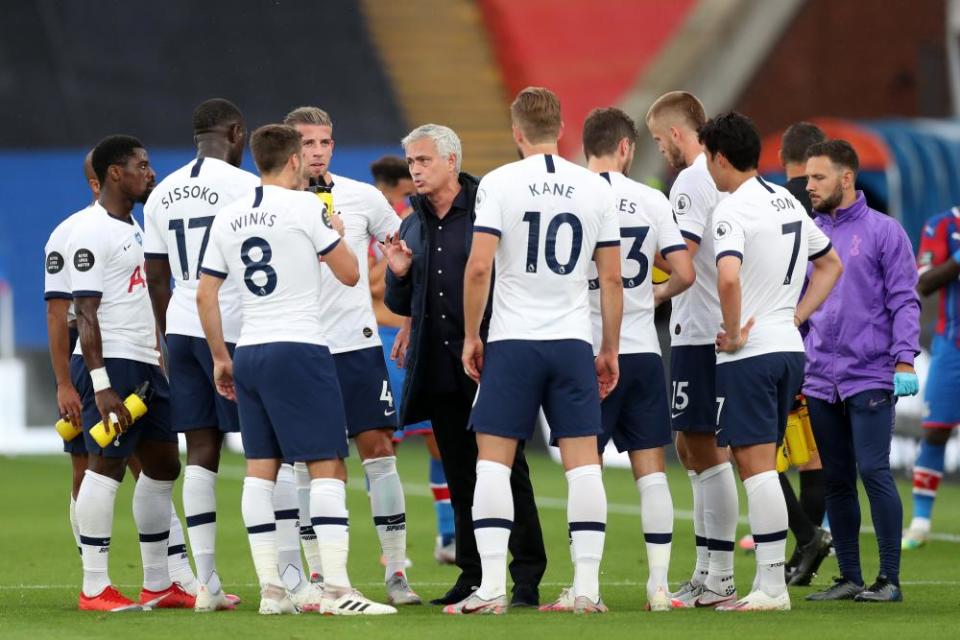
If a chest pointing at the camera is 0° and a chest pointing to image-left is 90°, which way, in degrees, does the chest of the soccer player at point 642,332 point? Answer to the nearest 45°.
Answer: approximately 180°

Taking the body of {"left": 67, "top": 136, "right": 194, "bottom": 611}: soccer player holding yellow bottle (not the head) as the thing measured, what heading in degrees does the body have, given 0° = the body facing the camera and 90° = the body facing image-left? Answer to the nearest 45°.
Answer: approximately 315°

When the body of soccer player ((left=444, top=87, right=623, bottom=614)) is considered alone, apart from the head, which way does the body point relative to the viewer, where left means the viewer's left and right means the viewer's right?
facing away from the viewer

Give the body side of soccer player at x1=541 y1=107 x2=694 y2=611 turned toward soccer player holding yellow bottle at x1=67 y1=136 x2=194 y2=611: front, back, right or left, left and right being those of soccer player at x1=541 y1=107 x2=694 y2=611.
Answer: left

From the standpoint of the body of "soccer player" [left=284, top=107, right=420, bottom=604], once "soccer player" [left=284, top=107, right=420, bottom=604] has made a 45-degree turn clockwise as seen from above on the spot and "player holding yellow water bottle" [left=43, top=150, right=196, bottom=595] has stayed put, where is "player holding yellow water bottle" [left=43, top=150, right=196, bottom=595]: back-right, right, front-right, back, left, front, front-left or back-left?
front-right

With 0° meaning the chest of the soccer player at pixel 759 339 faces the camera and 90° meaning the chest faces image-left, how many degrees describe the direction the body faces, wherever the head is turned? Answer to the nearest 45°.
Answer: approximately 135°

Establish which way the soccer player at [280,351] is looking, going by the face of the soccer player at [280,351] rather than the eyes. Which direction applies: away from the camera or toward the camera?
away from the camera

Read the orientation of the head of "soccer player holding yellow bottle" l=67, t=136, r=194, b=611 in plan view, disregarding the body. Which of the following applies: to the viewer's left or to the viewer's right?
to the viewer's right

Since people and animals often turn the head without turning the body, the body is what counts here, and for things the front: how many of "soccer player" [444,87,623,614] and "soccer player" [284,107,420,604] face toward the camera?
1

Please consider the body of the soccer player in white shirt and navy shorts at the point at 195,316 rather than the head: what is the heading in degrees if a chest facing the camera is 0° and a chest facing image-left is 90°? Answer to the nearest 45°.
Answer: approximately 225°

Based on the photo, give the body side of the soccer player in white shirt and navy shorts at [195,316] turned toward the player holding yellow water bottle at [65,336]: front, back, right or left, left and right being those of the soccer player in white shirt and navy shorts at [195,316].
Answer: left

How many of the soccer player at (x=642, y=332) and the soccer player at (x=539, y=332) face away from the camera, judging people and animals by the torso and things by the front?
2

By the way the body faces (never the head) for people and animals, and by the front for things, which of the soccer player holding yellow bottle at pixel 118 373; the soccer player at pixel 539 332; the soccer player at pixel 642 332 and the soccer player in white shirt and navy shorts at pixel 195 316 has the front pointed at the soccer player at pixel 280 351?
the soccer player holding yellow bottle at pixel 118 373
